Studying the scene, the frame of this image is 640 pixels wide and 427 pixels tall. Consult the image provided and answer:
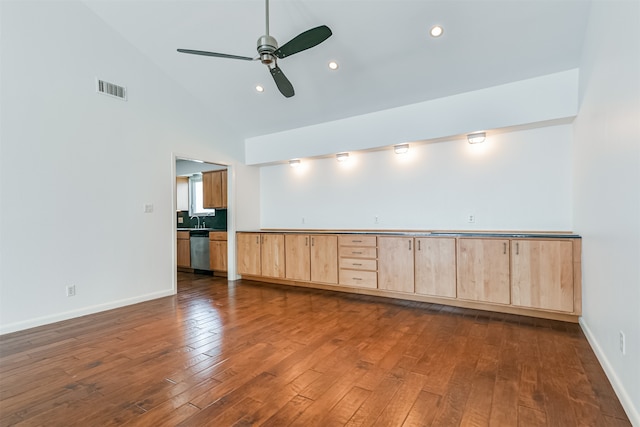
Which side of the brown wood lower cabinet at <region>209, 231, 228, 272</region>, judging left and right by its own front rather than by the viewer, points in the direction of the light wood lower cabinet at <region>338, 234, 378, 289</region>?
left

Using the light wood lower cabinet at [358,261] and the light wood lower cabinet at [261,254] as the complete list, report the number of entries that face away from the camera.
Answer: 0

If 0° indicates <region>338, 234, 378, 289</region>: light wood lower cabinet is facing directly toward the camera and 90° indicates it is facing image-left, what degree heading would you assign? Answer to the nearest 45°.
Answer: approximately 45°

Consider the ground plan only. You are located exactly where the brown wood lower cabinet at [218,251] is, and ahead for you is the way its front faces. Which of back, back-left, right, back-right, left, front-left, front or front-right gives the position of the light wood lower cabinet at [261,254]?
left

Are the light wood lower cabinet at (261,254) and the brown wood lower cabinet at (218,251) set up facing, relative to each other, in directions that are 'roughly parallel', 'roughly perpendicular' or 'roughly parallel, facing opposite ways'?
roughly parallel

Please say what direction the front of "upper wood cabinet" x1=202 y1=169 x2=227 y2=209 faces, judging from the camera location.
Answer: facing the viewer and to the left of the viewer

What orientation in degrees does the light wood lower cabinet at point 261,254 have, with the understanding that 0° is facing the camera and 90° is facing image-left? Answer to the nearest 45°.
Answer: approximately 45°

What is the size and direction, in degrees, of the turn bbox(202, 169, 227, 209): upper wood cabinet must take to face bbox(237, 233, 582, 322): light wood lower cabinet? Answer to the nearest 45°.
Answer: approximately 90° to its left

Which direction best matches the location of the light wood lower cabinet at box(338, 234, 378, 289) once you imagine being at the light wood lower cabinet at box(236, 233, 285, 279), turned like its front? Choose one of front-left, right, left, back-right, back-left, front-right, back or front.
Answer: left

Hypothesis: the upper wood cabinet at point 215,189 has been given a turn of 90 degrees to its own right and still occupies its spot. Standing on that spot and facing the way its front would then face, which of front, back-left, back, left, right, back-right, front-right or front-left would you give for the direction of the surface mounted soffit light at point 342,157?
back

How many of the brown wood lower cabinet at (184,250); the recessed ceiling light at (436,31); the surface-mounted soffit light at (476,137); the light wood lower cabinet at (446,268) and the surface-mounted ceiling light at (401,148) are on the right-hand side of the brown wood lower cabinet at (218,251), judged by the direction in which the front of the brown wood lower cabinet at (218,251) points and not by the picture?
1

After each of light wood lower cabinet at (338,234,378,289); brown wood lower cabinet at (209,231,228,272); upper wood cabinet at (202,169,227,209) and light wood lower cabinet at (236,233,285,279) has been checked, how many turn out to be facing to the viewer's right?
0

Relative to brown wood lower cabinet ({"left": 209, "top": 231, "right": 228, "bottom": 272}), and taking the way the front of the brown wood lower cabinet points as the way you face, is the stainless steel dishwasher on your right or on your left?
on your right

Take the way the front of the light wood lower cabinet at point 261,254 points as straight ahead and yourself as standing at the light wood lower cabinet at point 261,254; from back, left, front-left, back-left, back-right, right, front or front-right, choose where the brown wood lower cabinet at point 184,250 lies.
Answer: right
